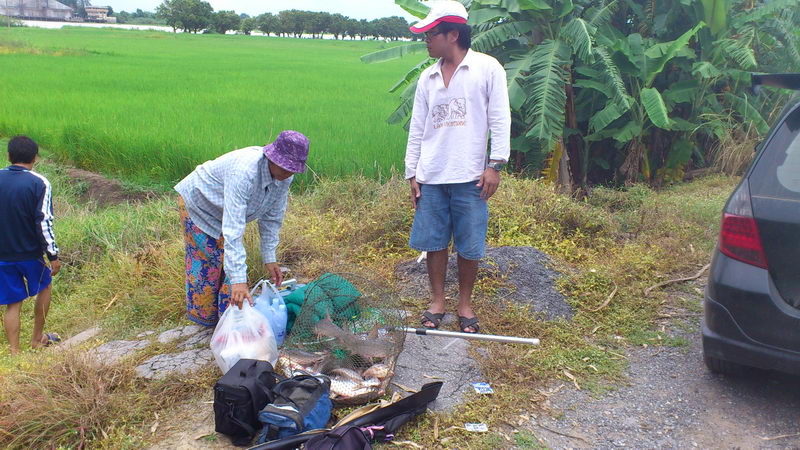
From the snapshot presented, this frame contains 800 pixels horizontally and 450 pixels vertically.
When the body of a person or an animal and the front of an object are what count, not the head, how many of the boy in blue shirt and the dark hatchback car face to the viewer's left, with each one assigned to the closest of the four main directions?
0

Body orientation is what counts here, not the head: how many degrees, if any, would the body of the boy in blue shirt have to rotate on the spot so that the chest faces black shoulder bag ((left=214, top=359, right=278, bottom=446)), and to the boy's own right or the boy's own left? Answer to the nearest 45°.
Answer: approximately 135° to the boy's own right

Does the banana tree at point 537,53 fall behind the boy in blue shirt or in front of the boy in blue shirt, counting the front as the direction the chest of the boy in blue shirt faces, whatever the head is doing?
in front

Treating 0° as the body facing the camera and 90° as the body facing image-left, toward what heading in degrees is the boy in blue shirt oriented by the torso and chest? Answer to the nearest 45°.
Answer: approximately 225°

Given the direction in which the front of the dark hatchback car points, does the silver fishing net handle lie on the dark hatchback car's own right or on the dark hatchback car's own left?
on the dark hatchback car's own left

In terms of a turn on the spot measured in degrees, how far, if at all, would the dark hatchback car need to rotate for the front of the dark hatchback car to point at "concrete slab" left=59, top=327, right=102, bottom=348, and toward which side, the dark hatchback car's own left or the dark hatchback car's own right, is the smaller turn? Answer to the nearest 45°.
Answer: approximately 90° to the dark hatchback car's own left

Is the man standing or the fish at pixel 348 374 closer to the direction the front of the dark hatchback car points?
the man standing

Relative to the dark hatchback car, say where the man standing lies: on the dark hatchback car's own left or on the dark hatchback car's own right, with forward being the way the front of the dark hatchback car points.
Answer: on the dark hatchback car's own left

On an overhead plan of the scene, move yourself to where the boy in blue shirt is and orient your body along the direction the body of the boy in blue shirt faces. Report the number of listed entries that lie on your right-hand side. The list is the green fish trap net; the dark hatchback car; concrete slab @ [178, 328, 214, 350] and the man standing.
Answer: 4

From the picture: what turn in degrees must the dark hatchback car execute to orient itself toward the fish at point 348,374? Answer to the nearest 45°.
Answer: approximately 135° to its left

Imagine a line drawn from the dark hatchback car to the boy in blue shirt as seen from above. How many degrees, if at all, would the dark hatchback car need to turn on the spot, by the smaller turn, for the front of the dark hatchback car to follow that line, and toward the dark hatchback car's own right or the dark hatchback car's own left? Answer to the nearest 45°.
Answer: approximately 90° to the dark hatchback car's own left

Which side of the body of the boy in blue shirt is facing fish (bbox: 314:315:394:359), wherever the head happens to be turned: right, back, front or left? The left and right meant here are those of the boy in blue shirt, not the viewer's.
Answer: right

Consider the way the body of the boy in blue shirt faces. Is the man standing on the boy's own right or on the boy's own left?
on the boy's own right

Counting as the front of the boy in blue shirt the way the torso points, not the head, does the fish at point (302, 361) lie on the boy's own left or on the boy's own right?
on the boy's own right

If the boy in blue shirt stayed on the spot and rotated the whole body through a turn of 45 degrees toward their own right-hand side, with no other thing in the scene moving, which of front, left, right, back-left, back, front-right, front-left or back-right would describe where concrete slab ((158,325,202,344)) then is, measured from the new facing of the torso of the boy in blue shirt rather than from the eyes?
front-right

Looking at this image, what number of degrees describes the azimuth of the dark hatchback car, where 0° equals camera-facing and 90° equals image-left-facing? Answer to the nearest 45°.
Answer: approximately 180°
